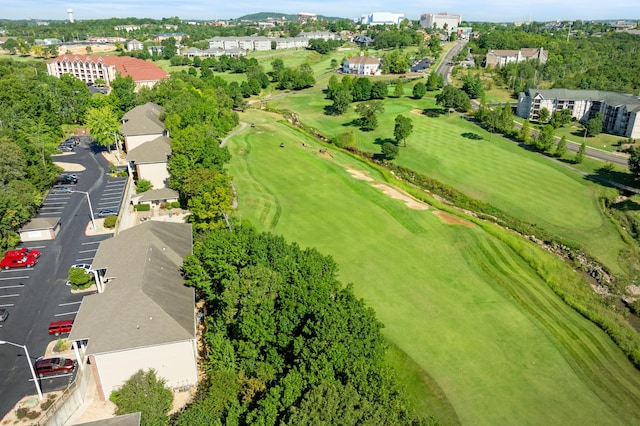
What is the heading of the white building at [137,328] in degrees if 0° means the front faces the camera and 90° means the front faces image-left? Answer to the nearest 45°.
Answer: approximately 90°

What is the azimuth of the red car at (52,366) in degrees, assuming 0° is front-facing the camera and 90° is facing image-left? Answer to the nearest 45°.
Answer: approximately 270°

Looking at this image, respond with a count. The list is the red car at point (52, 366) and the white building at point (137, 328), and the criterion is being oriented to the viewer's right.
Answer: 1

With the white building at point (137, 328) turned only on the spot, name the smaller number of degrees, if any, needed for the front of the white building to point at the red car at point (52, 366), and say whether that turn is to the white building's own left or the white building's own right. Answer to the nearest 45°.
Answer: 0° — it already faces it

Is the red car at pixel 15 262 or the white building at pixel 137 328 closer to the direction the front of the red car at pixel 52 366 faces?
the white building

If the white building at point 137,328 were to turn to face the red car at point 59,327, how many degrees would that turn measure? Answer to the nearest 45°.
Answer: approximately 45° to its right

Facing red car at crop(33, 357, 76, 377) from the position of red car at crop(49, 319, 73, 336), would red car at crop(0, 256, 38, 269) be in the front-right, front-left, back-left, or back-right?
back-right

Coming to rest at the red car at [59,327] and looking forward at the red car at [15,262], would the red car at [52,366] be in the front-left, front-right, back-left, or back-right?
back-left

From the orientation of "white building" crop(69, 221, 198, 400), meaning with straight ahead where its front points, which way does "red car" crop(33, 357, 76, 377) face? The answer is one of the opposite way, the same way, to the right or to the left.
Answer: the opposite way

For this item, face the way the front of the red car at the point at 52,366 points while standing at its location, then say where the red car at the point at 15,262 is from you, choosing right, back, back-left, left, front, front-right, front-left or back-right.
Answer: left

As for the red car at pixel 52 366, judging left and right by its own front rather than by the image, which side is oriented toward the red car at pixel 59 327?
left

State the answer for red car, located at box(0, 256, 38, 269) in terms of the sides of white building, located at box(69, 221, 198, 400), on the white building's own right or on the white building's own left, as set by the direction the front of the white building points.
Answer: on the white building's own right

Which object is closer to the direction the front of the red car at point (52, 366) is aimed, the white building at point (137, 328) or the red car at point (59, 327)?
the white building
